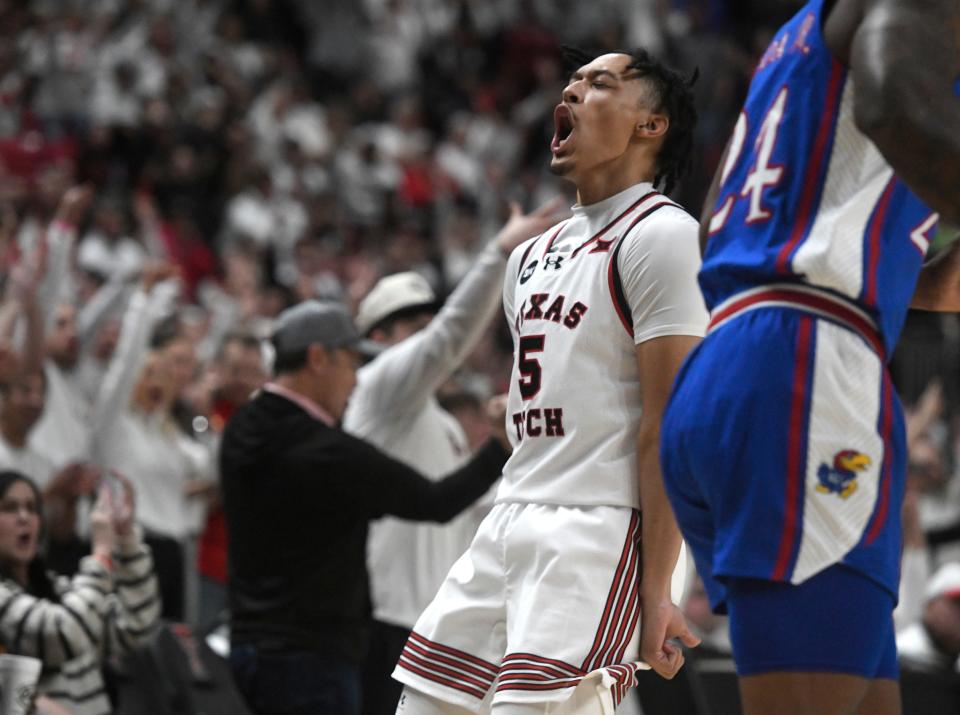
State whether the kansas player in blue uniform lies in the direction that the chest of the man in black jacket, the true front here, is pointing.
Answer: no

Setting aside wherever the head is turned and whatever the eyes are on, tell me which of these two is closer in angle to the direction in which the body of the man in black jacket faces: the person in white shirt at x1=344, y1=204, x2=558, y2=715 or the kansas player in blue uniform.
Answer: the person in white shirt

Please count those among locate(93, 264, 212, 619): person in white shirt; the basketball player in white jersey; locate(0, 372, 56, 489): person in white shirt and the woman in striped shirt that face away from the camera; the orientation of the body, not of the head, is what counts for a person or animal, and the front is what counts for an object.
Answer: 0

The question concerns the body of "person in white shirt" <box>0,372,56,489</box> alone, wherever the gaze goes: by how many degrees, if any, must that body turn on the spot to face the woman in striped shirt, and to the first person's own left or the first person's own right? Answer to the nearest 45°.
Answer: approximately 45° to the first person's own right

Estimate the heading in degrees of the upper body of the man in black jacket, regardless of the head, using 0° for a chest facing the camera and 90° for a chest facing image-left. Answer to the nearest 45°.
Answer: approximately 225°

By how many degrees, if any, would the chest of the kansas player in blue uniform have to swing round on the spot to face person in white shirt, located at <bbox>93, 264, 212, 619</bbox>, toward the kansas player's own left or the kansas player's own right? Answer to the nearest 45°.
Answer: approximately 90° to the kansas player's own left

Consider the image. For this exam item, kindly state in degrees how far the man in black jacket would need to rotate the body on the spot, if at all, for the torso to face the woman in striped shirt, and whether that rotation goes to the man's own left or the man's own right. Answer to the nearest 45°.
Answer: approximately 135° to the man's own left

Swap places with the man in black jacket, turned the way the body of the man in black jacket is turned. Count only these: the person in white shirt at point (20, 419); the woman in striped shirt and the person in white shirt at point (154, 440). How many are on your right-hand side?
0

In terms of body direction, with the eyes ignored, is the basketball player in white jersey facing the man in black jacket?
no

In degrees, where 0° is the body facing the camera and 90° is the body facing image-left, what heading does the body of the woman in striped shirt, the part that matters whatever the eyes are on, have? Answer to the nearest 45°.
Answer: approximately 315°

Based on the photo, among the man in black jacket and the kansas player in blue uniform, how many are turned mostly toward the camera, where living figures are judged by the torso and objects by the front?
0

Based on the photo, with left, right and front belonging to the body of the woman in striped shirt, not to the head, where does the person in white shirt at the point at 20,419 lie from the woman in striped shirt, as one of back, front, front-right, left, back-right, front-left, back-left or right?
back-left

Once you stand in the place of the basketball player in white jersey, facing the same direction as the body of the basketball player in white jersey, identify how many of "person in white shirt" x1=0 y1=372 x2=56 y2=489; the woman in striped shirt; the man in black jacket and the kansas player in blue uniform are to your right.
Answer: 3

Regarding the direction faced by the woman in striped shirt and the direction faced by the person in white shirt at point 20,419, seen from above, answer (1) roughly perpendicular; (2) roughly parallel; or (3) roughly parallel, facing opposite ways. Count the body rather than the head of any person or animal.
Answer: roughly parallel

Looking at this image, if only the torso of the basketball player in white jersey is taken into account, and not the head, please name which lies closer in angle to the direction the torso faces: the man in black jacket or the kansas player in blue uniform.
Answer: the kansas player in blue uniform

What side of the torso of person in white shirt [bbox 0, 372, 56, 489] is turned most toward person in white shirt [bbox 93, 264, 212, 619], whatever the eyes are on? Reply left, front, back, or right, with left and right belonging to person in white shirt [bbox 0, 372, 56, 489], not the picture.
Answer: left
